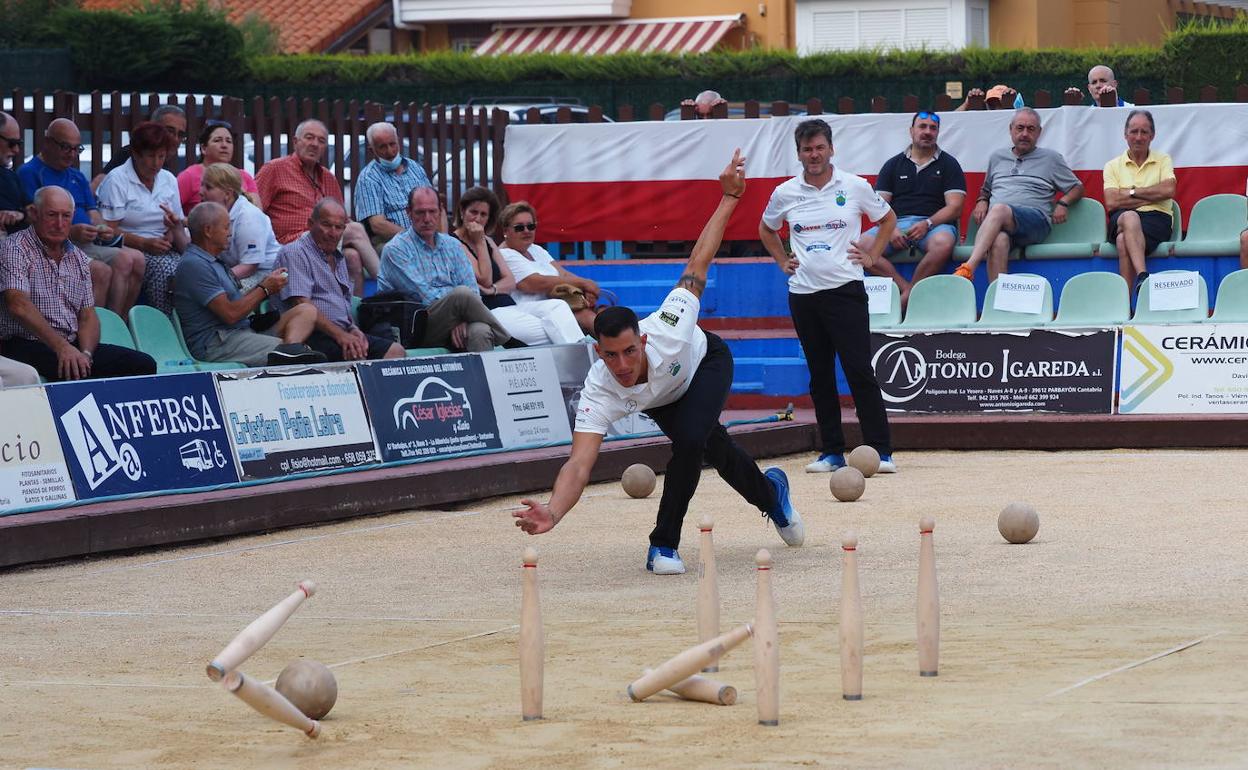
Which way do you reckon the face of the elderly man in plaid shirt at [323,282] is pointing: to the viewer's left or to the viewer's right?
to the viewer's right

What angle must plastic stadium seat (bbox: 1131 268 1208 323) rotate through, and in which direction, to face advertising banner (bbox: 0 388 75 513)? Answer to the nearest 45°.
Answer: approximately 45° to its right

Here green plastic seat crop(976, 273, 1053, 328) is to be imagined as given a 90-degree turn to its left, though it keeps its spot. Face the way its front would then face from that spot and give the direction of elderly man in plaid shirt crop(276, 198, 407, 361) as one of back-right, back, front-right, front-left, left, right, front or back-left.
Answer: back-right

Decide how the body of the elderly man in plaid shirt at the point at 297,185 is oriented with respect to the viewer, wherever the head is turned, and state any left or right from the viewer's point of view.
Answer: facing the viewer and to the right of the viewer

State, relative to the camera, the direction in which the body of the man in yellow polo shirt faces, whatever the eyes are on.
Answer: toward the camera

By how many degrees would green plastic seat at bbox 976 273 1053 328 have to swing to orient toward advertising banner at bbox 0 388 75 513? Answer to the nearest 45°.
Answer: approximately 45° to its right

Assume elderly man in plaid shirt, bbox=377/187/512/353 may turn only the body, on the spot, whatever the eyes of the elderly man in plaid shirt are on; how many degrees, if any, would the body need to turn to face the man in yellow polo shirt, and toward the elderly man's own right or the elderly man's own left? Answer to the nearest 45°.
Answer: approximately 45° to the elderly man's own left

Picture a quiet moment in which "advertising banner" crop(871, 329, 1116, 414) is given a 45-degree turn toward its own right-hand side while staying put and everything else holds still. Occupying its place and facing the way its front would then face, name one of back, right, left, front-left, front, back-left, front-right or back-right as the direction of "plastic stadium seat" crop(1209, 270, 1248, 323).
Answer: back-left

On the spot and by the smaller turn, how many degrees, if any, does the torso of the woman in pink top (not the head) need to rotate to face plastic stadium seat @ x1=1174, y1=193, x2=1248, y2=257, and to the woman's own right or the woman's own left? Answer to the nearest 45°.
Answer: approximately 45° to the woman's own left

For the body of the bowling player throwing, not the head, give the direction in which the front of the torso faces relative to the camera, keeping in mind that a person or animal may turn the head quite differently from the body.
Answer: toward the camera

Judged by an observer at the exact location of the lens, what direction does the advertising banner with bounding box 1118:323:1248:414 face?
facing the viewer

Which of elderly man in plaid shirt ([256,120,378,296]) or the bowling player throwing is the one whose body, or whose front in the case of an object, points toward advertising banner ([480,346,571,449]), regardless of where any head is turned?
the elderly man in plaid shirt

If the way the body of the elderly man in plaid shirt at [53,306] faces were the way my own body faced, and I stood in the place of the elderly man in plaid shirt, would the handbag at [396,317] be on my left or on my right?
on my left

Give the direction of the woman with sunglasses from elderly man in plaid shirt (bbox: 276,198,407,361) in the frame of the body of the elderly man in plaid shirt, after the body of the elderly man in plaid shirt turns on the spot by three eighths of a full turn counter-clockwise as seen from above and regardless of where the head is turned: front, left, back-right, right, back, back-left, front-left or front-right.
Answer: front-right
